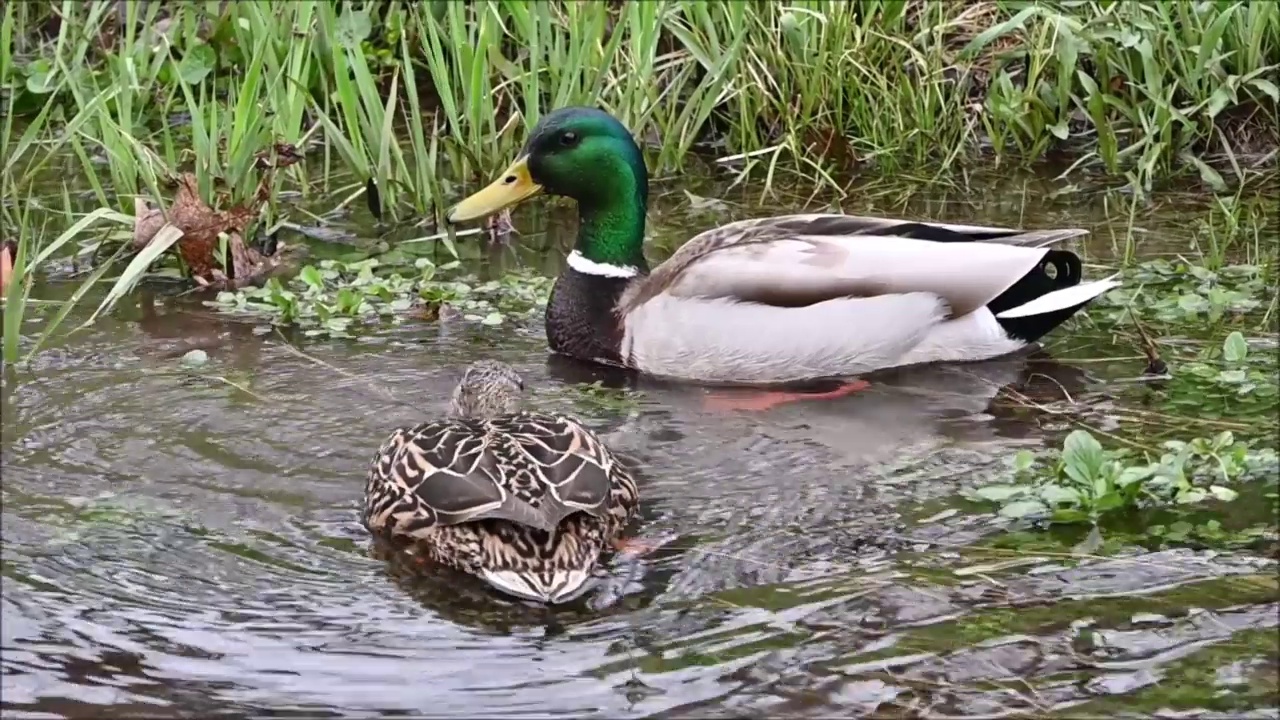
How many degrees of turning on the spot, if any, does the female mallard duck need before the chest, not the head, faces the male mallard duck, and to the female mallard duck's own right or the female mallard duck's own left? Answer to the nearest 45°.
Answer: approximately 45° to the female mallard duck's own right

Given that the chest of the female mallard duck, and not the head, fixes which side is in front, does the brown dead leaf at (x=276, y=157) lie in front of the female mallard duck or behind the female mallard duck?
in front

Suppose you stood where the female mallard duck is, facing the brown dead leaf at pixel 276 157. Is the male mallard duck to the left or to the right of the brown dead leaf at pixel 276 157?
right

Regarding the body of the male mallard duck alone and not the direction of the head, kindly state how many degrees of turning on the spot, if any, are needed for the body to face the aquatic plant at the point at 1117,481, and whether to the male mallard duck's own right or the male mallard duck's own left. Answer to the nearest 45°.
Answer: approximately 135° to the male mallard duck's own left

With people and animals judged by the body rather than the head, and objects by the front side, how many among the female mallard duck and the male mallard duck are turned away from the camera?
1

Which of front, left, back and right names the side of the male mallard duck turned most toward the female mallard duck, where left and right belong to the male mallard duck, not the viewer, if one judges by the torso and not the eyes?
left

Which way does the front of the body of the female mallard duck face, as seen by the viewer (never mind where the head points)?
away from the camera

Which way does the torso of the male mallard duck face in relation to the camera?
to the viewer's left

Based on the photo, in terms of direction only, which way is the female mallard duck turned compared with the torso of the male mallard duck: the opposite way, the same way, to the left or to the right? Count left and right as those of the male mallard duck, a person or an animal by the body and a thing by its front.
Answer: to the right

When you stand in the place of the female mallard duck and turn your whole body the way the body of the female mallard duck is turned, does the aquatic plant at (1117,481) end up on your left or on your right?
on your right

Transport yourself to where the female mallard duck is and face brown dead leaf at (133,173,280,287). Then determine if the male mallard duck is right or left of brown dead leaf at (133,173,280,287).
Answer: right
